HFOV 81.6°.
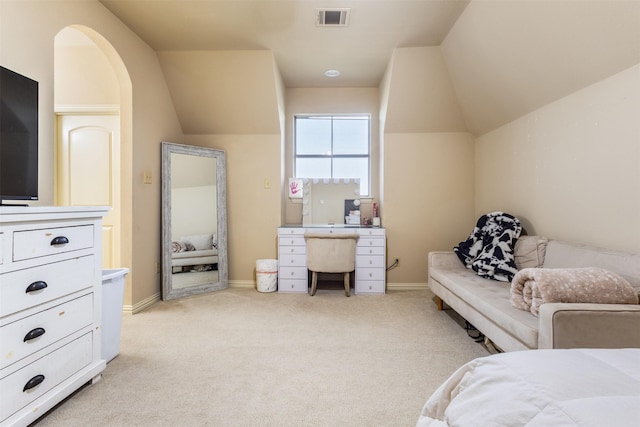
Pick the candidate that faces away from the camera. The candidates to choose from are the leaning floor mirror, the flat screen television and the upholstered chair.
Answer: the upholstered chair

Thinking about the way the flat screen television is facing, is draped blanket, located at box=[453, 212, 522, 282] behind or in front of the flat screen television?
in front

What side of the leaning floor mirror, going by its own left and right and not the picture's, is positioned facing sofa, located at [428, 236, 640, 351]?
front

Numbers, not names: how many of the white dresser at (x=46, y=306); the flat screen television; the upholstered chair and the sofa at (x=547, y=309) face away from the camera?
1

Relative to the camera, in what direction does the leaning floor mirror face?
facing the viewer and to the right of the viewer

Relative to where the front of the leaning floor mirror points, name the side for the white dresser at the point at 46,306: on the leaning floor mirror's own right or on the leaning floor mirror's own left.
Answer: on the leaning floor mirror's own right

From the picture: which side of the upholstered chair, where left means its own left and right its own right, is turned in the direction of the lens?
back

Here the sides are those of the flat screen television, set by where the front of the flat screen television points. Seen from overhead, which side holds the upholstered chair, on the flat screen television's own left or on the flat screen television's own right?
on the flat screen television's own left

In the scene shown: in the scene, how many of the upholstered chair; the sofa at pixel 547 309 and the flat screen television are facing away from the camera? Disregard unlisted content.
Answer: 1

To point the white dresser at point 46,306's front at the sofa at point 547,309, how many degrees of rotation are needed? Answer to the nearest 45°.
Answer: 0° — it already faces it

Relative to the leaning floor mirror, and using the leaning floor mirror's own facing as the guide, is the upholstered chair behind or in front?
in front

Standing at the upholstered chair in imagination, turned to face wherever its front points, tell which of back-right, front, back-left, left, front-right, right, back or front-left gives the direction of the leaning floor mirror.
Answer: left

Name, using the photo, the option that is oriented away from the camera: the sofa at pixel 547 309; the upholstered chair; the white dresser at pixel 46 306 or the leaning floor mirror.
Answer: the upholstered chair

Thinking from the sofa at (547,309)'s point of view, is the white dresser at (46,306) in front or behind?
in front

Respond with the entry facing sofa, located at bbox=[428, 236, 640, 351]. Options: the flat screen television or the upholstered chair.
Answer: the flat screen television

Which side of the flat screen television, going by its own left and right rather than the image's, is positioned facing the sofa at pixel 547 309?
front

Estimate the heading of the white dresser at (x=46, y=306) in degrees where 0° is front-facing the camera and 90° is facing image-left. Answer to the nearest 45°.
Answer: approximately 315°
